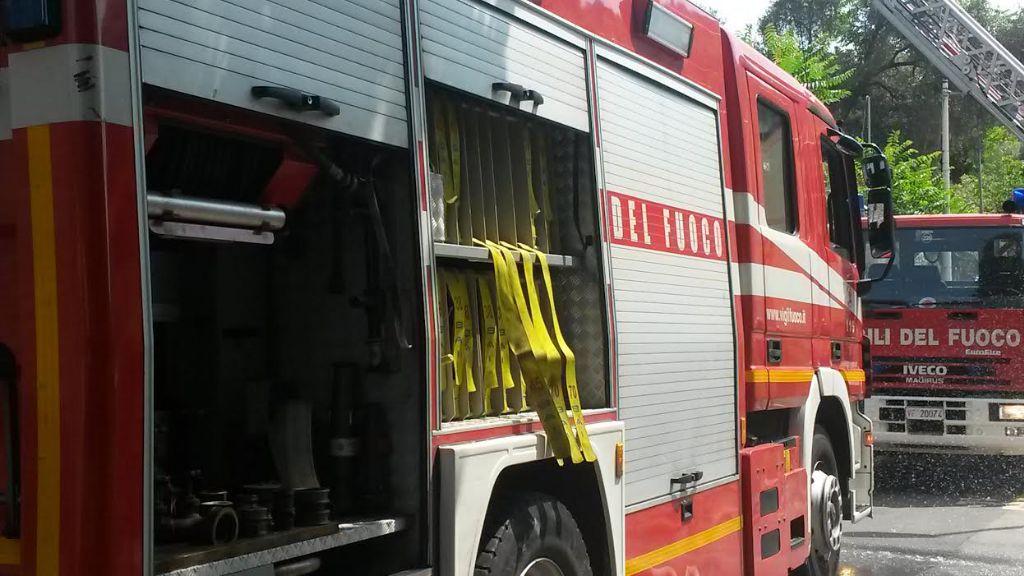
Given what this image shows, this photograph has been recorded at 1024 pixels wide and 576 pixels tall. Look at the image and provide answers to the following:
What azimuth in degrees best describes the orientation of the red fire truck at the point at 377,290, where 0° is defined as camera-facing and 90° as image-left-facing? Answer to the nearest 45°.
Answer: approximately 225°

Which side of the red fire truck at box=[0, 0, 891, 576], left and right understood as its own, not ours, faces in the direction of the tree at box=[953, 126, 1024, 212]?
front

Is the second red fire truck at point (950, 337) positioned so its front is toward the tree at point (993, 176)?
no

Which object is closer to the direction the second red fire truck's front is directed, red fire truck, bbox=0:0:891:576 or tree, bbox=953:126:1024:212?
the red fire truck

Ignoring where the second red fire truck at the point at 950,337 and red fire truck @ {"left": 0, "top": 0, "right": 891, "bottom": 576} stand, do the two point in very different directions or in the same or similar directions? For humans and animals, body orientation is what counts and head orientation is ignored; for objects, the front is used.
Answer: very different directions

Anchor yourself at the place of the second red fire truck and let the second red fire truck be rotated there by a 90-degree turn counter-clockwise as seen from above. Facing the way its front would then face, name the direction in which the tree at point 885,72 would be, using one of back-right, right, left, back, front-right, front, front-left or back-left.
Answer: left

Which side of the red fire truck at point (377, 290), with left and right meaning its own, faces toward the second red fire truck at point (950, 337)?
front

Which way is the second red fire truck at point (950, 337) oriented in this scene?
toward the camera

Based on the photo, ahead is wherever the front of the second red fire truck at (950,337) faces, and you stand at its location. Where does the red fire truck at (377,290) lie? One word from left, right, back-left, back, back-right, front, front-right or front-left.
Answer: front

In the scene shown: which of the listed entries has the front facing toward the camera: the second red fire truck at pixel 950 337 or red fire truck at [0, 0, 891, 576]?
the second red fire truck

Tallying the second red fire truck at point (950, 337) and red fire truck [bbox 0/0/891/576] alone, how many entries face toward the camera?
1
